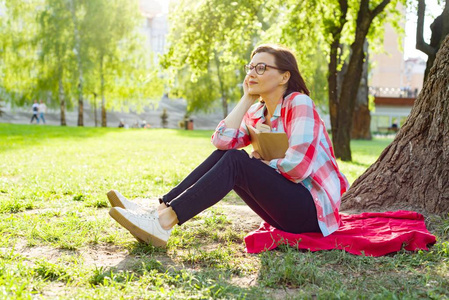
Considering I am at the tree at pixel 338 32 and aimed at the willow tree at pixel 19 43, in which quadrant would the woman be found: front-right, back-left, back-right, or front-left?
back-left

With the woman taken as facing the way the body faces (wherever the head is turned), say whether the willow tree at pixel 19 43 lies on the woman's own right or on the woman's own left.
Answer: on the woman's own right

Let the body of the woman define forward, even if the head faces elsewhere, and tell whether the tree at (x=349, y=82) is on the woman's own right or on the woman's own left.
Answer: on the woman's own right

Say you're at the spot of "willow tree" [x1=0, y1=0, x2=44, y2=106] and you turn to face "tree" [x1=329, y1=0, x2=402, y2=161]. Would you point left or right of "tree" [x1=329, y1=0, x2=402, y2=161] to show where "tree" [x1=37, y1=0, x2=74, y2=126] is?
left

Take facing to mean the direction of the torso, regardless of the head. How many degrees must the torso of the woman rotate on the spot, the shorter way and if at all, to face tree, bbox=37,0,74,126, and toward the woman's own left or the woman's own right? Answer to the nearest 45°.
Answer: approximately 90° to the woman's own right

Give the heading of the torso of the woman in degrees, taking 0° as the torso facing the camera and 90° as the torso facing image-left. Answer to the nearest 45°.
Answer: approximately 90°

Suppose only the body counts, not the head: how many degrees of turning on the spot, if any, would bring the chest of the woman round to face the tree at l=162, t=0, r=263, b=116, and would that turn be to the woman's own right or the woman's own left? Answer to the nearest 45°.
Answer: approximately 90° to the woman's own right
